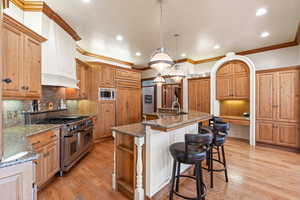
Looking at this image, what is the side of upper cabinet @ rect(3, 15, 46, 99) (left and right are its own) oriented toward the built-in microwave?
left

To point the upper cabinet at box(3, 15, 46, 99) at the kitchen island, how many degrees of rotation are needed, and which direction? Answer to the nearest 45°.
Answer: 0° — it already faces it

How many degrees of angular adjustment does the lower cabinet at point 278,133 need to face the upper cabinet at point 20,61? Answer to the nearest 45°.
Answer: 0° — it already faces it

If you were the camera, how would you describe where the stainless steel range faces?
facing the viewer and to the right of the viewer

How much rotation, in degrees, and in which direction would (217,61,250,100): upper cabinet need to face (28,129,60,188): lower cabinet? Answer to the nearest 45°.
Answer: approximately 45° to its right

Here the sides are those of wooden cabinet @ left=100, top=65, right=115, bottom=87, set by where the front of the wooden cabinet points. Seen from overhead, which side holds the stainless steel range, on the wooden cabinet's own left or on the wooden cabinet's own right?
on the wooden cabinet's own right

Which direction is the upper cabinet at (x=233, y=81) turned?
toward the camera

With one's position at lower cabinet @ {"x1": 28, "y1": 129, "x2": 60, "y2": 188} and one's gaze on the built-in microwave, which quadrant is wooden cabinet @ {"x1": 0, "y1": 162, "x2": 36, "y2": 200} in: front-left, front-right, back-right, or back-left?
back-right

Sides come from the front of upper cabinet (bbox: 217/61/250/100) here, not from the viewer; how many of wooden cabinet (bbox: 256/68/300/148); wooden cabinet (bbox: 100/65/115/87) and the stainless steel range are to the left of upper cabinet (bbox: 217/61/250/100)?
1

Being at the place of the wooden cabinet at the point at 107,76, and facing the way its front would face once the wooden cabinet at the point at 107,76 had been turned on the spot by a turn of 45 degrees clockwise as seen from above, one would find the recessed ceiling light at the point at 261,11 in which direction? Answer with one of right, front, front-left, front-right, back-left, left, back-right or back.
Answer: front-left

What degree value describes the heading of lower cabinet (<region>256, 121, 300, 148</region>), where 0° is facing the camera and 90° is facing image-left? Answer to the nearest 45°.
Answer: approximately 45°

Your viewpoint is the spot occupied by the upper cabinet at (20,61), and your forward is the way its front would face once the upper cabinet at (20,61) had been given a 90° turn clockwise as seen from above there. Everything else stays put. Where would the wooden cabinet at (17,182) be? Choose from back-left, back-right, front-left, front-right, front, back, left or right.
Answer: front-left

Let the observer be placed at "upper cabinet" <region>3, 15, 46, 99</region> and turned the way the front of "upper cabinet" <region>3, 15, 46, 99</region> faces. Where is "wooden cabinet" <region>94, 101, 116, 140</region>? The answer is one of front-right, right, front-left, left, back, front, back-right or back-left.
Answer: left
